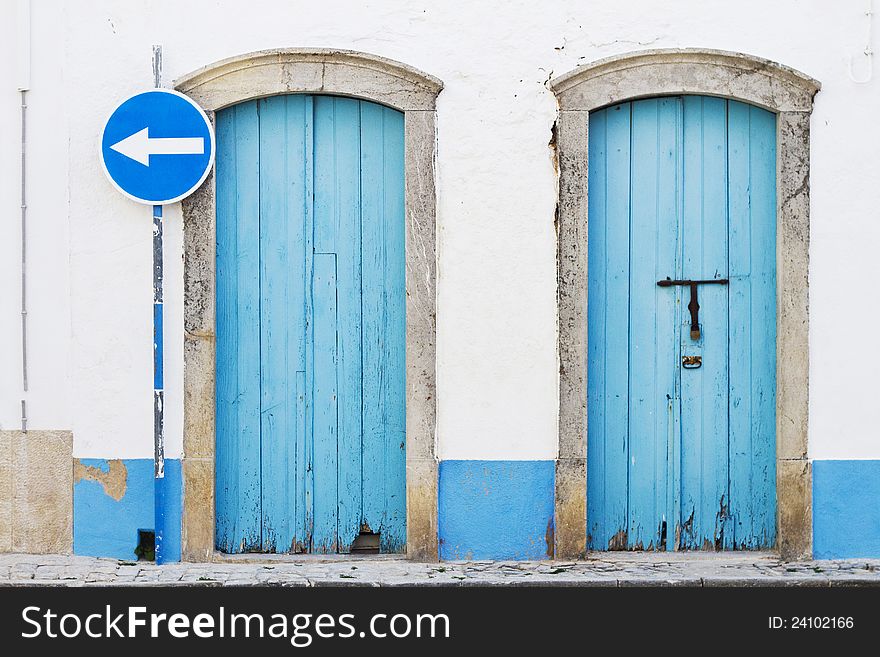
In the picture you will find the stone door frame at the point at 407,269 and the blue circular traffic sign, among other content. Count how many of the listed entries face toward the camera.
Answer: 2

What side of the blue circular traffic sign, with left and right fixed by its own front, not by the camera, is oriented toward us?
front

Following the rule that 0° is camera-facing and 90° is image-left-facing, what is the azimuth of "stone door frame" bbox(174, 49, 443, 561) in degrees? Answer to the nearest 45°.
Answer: approximately 0°

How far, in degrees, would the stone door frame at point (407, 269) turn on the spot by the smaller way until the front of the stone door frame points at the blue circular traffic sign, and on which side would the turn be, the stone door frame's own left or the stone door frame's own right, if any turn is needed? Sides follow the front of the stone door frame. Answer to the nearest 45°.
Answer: approximately 90° to the stone door frame's own right

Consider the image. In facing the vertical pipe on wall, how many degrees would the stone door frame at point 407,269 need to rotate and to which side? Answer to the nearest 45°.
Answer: approximately 90° to its right

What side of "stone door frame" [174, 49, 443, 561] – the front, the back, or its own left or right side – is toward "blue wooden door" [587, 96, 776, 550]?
left

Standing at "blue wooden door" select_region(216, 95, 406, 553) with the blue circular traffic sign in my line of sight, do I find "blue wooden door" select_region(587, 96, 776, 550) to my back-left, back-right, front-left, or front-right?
back-left

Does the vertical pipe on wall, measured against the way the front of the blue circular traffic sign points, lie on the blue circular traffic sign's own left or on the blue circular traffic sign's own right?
on the blue circular traffic sign's own right

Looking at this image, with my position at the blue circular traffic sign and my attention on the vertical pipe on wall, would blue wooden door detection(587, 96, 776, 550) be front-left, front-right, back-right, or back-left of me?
back-right

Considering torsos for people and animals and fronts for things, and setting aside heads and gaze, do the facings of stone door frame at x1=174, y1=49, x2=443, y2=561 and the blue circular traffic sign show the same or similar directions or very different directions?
same or similar directions

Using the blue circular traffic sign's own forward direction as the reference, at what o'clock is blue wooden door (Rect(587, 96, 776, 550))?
The blue wooden door is roughly at 9 o'clock from the blue circular traffic sign.
